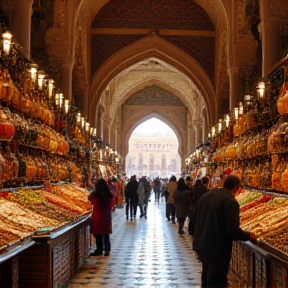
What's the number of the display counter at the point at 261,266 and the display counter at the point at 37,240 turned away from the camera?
0

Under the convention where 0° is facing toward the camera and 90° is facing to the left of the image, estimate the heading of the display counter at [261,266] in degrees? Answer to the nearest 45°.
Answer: approximately 45°

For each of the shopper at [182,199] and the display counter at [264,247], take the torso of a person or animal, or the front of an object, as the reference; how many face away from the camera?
1

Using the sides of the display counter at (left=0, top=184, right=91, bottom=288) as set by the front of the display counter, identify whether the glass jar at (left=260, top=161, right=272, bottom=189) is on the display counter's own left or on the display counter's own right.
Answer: on the display counter's own left

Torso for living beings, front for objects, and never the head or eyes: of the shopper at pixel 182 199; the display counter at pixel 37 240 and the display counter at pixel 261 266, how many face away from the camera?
1

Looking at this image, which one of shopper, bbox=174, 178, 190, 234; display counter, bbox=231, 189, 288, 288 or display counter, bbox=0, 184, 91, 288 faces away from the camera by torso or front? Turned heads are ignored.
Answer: the shopper

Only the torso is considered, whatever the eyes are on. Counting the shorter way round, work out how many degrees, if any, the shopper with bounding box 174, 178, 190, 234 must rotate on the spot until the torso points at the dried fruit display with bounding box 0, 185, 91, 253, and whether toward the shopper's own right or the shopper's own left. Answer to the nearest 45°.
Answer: approximately 180°

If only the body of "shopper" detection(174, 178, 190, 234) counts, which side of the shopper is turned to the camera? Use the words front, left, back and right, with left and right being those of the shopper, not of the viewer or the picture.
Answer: back

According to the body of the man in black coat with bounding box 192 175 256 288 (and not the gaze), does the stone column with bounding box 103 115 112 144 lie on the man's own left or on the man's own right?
on the man's own left

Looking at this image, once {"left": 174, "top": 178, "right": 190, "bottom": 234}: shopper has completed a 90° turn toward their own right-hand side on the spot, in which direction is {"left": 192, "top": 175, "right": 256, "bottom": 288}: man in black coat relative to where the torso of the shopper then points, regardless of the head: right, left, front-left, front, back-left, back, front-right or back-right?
right

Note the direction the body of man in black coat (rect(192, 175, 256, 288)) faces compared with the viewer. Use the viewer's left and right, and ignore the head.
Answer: facing away from the viewer and to the right of the viewer

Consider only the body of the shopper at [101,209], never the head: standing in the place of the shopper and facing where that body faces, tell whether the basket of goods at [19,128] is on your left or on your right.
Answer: on your left
